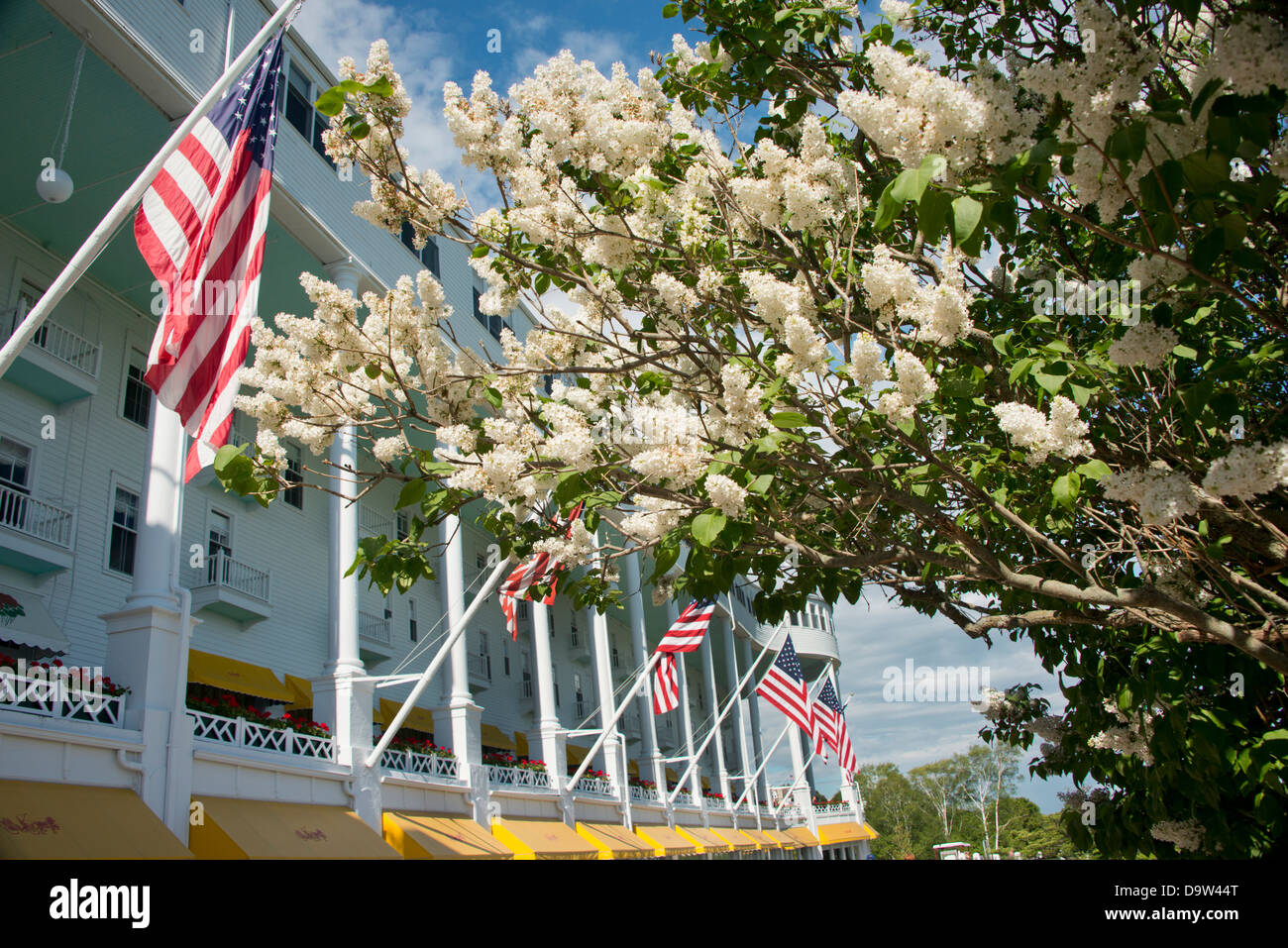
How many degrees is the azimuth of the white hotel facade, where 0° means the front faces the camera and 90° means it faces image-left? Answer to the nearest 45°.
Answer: approximately 315°
